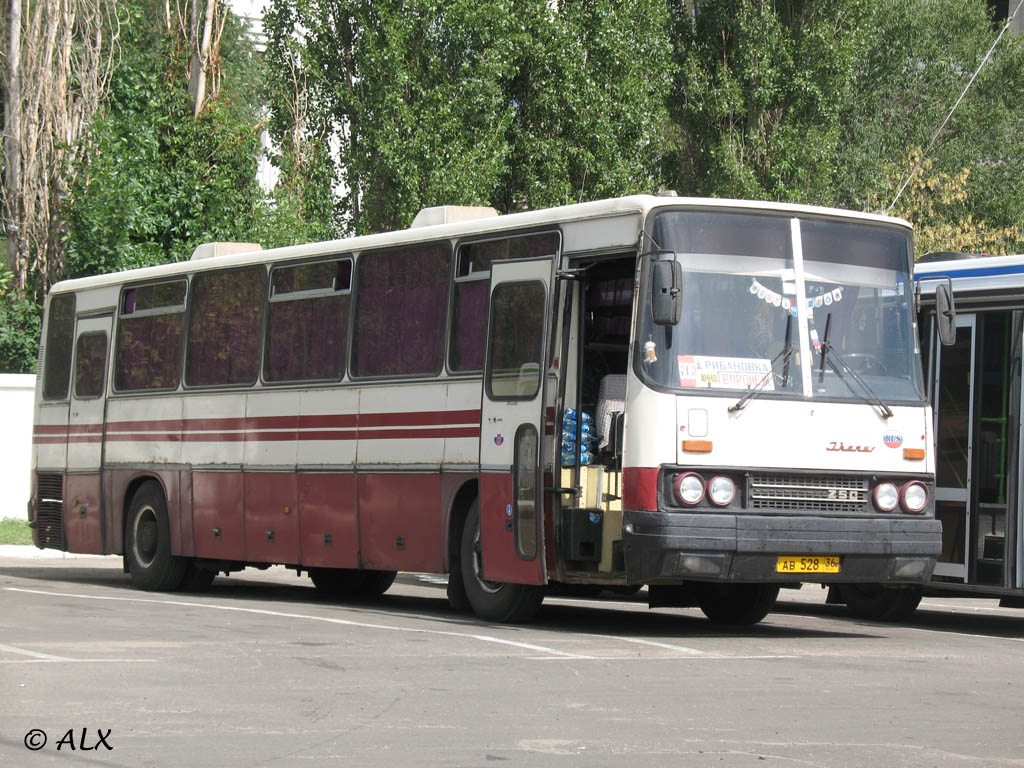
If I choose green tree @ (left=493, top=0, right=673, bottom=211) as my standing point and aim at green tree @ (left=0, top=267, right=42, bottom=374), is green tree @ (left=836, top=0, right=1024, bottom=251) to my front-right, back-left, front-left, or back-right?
back-right

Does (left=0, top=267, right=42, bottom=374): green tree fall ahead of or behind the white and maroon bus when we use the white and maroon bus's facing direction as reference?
behind

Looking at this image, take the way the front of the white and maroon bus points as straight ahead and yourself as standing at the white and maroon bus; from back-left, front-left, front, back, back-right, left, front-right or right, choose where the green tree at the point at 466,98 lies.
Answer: back-left

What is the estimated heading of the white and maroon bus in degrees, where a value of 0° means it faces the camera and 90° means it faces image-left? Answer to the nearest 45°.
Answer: approximately 315°

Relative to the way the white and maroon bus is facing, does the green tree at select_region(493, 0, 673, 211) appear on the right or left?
on its left

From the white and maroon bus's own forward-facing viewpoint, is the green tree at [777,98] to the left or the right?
on its left

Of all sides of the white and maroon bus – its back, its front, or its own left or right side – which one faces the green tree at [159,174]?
back

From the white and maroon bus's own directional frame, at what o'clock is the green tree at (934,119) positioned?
The green tree is roughly at 8 o'clock from the white and maroon bus.
